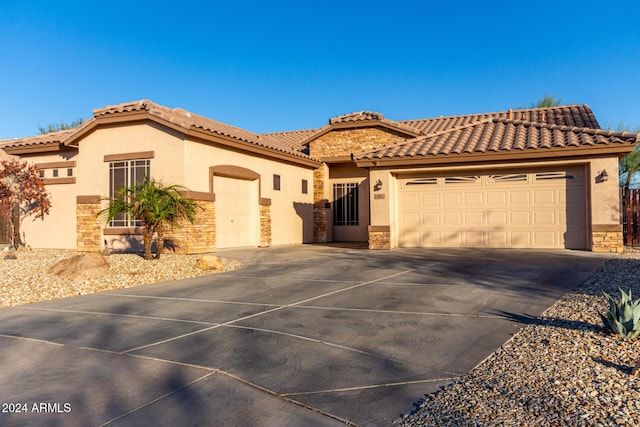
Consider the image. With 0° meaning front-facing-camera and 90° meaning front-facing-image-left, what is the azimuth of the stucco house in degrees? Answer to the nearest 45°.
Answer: approximately 0°

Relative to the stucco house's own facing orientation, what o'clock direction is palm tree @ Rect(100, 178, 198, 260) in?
The palm tree is roughly at 2 o'clock from the stucco house.

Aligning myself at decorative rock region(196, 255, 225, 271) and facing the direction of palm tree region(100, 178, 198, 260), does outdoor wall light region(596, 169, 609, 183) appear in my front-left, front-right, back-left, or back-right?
back-right

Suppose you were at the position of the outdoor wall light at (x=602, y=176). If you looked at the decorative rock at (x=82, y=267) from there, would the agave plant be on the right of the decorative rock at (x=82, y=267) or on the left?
left

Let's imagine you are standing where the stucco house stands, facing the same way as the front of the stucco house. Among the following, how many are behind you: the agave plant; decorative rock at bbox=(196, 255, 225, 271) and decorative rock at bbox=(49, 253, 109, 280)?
0

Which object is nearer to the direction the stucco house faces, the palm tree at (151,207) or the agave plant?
the agave plant

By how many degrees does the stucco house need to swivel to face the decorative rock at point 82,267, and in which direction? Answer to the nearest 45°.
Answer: approximately 45° to its right

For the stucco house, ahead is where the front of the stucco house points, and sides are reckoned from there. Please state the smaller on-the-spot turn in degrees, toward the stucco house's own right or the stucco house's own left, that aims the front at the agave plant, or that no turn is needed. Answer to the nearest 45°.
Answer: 0° — it already faces it

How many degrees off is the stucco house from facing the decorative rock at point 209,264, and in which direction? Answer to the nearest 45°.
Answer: approximately 45° to its right
